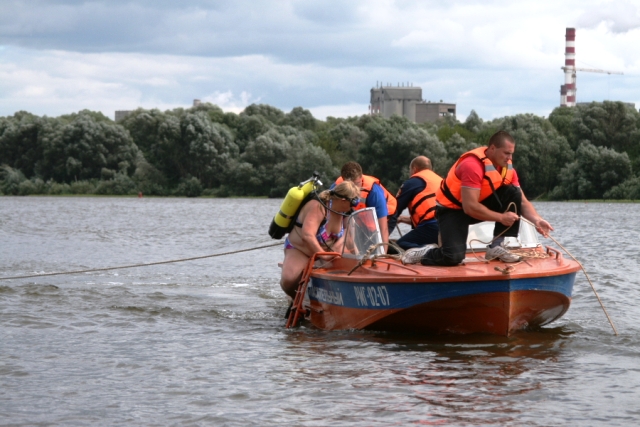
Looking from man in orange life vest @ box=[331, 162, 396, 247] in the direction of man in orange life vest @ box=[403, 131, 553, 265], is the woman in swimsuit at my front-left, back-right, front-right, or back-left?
back-right

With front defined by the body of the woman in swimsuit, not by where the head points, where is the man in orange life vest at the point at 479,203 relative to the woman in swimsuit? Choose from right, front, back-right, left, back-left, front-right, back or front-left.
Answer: front

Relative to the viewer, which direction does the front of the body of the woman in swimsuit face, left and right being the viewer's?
facing the viewer and to the right of the viewer

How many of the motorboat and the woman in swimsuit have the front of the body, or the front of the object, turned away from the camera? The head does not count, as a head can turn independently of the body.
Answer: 0

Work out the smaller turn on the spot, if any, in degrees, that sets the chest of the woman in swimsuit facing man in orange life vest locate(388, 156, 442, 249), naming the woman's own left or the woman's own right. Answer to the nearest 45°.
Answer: approximately 45° to the woman's own left

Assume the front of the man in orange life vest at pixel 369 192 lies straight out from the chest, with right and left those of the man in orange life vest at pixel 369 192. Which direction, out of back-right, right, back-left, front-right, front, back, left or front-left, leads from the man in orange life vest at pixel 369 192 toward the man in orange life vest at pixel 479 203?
left

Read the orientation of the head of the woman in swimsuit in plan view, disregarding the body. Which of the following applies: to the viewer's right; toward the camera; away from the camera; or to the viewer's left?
to the viewer's right

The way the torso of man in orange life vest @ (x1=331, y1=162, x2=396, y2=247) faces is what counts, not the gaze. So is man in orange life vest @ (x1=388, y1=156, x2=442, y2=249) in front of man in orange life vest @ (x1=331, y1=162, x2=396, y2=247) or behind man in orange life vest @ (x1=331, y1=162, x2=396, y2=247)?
behind

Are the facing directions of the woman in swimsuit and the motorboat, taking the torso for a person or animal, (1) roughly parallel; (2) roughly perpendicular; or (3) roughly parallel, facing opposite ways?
roughly parallel

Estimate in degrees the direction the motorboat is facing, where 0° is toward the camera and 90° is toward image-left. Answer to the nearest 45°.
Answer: approximately 315°
